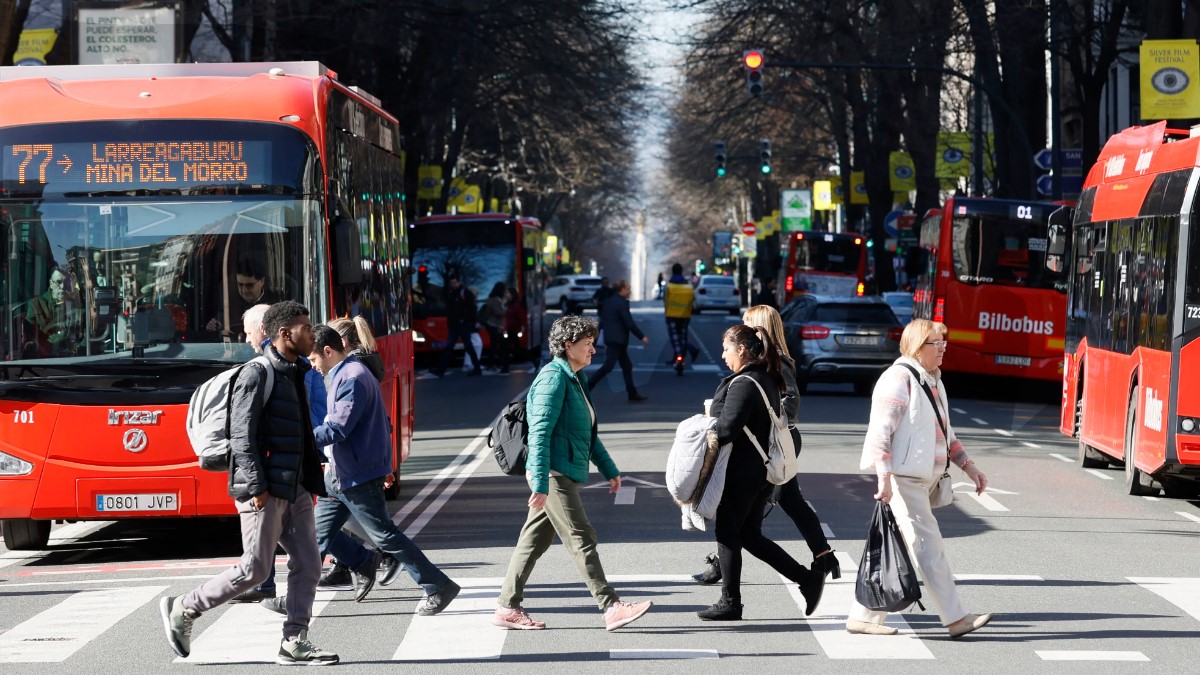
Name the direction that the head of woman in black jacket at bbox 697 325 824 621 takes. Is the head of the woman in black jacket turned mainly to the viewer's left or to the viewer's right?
to the viewer's left

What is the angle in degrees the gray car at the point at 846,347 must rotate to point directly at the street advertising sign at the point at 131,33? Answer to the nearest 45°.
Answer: approximately 90° to its left

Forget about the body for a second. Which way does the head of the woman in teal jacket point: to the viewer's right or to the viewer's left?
to the viewer's right

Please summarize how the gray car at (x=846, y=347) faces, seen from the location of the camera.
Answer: facing away from the viewer

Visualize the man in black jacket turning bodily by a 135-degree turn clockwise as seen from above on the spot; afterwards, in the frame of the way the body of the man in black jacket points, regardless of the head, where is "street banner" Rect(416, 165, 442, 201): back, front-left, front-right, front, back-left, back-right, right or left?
back-right

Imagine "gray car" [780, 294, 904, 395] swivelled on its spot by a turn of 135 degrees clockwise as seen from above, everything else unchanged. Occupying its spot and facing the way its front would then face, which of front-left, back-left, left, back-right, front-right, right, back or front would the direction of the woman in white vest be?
front-right

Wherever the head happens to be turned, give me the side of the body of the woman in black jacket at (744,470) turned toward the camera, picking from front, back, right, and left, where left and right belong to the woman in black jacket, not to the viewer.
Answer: left

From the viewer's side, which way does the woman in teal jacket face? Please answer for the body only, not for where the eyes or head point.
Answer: to the viewer's right
